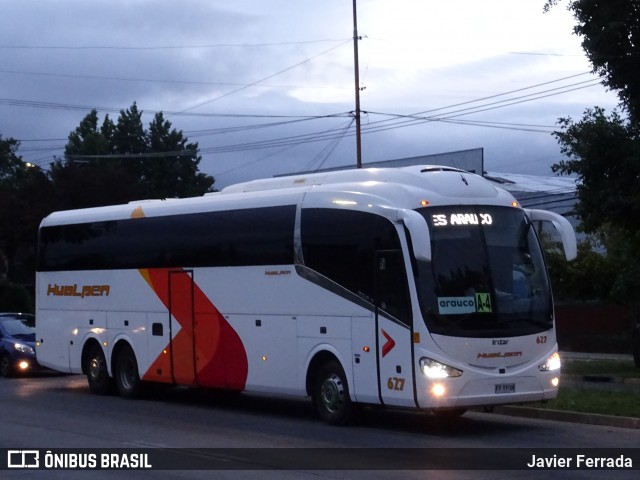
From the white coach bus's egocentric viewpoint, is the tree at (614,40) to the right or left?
on its left

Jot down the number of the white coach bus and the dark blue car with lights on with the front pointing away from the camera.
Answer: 0

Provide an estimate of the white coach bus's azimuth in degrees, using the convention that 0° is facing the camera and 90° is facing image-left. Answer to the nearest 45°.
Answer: approximately 315°

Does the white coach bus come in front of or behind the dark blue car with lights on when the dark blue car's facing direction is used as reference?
in front

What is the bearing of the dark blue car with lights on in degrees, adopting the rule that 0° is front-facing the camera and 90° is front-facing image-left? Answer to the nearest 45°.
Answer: approximately 315°

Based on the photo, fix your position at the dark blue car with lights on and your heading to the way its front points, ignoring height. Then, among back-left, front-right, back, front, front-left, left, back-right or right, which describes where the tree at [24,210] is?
back-left
